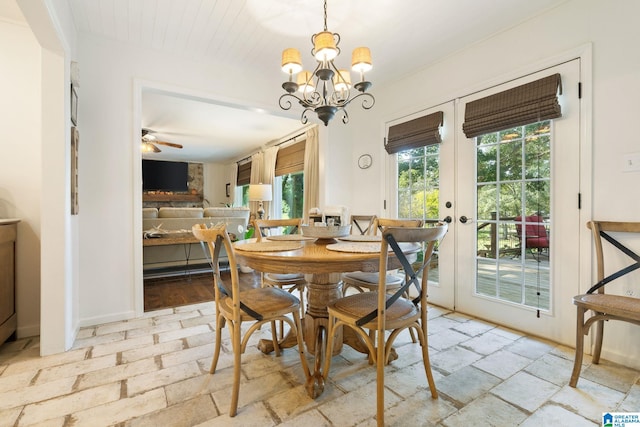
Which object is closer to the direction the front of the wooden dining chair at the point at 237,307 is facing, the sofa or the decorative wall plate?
the decorative wall plate

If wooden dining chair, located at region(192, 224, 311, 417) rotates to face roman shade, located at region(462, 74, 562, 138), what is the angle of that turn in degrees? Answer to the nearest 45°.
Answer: approximately 45° to its right

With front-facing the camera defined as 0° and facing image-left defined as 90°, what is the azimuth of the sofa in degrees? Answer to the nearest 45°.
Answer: approximately 180°

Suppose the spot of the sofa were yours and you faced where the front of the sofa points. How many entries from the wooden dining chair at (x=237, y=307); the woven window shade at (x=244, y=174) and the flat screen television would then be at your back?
1

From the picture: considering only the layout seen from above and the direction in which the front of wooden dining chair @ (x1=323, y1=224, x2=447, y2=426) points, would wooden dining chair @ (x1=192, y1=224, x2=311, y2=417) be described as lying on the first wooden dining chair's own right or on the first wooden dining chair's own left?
on the first wooden dining chair's own left

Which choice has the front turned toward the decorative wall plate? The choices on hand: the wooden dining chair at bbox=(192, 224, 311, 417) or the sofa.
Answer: the wooden dining chair

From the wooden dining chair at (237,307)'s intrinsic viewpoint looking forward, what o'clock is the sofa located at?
The sofa is roughly at 10 o'clock from the wooden dining chair.

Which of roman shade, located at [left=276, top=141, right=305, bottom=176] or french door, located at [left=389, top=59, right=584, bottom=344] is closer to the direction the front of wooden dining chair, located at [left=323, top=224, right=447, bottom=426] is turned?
the roman shade

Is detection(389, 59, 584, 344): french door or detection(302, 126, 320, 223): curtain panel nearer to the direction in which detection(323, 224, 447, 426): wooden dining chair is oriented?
the curtain panel

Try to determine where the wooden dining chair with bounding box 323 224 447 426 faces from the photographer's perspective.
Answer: facing away from the viewer and to the left of the viewer

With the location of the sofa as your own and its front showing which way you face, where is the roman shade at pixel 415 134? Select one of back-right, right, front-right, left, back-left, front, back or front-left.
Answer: back-right

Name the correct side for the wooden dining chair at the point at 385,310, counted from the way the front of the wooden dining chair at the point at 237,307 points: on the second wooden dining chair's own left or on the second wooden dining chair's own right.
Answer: on the second wooden dining chair's own right

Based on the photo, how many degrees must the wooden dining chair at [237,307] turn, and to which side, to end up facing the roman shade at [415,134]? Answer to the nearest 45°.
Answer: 0° — it already faces it

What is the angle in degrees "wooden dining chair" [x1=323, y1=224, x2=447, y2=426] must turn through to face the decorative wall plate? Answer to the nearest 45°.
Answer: approximately 45° to its right

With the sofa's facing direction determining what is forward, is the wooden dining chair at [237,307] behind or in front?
behind

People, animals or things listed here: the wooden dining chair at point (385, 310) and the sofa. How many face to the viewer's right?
0
